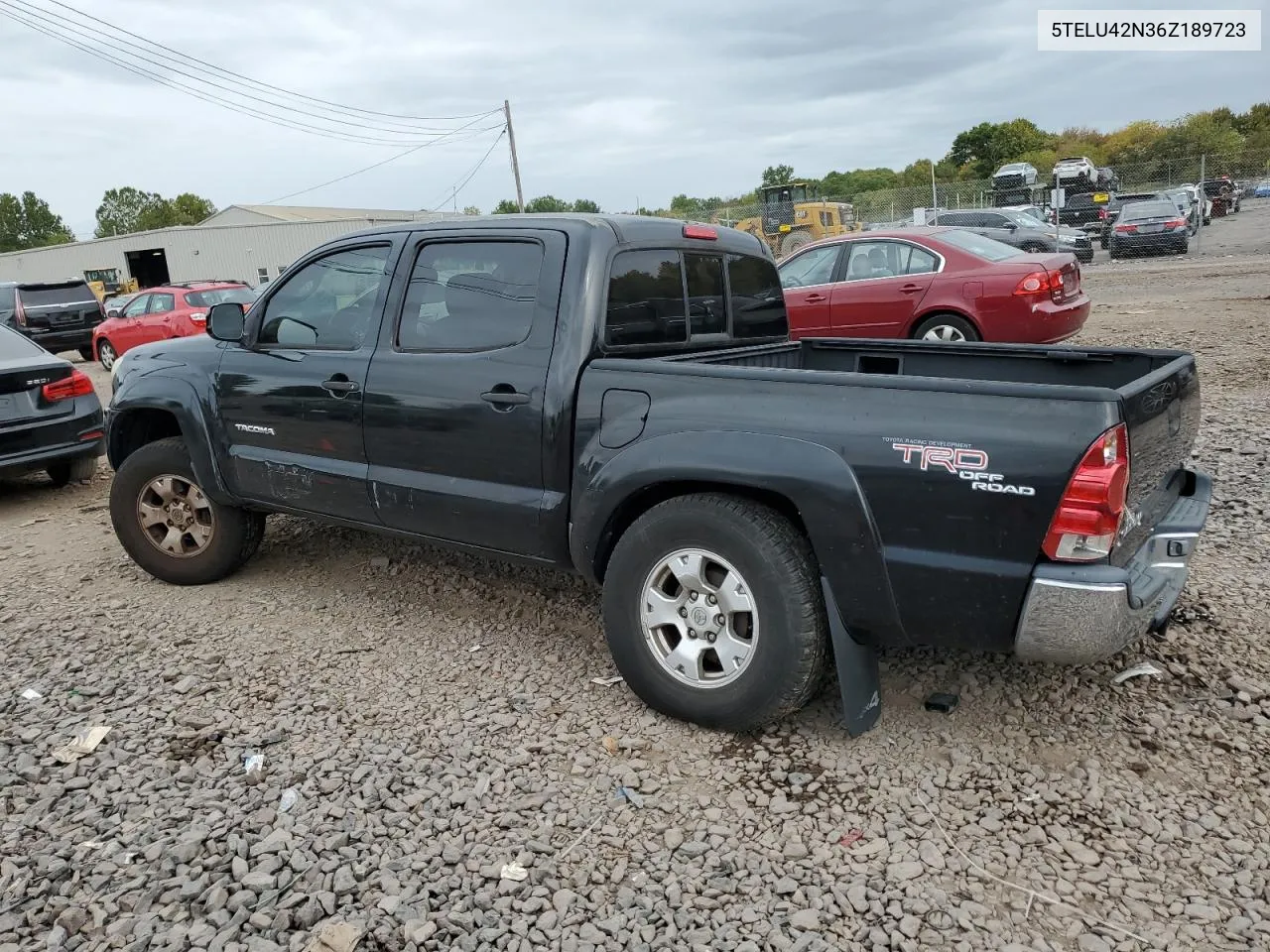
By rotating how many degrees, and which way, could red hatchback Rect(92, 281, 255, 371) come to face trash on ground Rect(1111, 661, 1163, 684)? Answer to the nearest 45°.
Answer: approximately 135° to its left

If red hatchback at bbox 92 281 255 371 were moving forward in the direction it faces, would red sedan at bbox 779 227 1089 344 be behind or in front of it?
behind

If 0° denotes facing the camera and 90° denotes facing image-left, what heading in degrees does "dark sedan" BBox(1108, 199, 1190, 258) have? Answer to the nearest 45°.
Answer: approximately 180°

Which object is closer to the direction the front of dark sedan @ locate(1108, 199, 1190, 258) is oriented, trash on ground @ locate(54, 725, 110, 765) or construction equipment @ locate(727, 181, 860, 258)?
the construction equipment

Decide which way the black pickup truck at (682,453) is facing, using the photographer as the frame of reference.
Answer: facing away from the viewer and to the left of the viewer

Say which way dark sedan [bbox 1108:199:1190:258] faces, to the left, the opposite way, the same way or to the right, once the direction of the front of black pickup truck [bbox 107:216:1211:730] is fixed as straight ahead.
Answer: to the right

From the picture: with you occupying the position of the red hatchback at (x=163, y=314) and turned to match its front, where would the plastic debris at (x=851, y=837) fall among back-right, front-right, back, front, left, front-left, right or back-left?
back-left

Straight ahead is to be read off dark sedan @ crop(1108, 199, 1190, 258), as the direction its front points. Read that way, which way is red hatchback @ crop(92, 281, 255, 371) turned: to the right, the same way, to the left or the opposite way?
to the left

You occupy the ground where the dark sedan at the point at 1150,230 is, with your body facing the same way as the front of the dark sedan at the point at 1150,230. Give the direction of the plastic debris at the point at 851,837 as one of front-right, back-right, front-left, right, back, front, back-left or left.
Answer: back

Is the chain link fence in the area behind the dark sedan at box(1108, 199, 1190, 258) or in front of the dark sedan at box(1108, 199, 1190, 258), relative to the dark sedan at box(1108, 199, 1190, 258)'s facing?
behind

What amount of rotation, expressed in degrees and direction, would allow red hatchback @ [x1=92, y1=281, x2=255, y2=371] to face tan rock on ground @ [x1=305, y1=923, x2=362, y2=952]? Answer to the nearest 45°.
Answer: approximately 135° to its left

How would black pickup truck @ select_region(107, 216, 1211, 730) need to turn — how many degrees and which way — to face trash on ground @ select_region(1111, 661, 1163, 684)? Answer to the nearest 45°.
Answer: approximately 135° to its right

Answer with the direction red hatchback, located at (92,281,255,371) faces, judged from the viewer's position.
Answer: facing away from the viewer and to the left of the viewer

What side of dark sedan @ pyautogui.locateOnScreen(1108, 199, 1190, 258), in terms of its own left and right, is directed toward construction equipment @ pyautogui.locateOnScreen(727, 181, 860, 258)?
left

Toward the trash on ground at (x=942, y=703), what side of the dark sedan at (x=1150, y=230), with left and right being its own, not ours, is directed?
back
